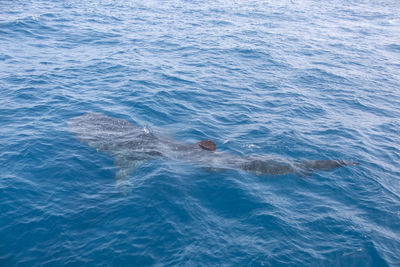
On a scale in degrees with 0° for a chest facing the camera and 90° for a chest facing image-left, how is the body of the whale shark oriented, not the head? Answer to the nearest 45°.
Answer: approximately 90°
